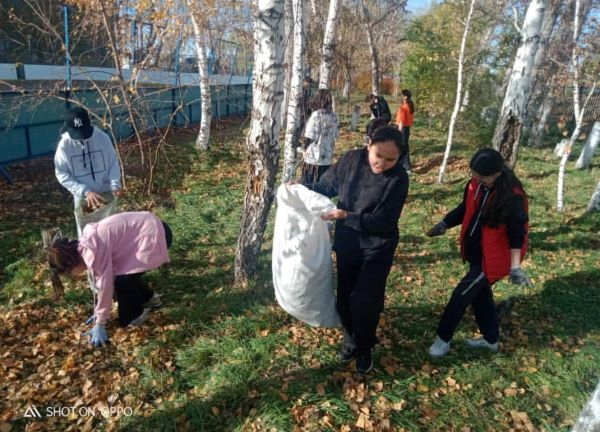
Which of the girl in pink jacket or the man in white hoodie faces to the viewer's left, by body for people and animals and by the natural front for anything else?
the girl in pink jacket

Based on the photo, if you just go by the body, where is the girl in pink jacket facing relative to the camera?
to the viewer's left

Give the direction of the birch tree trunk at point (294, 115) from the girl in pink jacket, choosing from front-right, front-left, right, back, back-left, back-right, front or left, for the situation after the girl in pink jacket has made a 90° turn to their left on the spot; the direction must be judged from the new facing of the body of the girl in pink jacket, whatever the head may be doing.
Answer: back-left

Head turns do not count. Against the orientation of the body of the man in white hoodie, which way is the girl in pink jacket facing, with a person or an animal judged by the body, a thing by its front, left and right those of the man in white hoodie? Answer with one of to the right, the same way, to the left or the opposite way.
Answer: to the right

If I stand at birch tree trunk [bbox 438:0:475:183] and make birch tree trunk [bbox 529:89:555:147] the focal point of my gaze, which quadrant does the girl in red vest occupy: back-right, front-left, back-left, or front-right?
back-right

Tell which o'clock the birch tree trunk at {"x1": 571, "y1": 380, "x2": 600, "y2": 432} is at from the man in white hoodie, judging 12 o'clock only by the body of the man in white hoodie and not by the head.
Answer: The birch tree trunk is roughly at 11 o'clock from the man in white hoodie.

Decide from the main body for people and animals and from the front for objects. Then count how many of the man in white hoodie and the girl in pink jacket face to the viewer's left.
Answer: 1
